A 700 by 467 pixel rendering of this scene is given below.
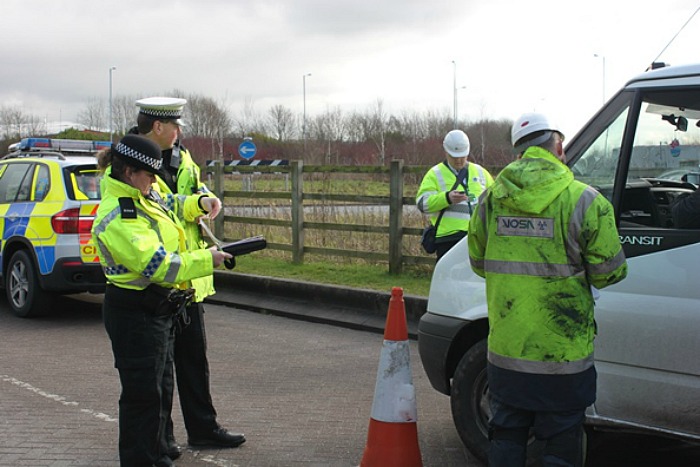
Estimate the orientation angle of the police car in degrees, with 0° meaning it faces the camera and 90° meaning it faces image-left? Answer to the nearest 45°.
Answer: approximately 135°

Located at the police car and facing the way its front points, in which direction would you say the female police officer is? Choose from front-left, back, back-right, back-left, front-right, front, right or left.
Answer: back-left

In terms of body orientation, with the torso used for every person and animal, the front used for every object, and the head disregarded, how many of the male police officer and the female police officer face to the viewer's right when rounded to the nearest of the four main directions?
2

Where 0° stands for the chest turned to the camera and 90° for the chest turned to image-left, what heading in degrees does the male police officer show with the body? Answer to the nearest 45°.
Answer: approximately 270°

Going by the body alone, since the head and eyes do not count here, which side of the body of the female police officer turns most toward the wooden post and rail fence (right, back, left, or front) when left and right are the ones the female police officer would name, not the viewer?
left

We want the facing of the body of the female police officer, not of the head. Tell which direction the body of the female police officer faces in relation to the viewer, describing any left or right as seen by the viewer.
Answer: facing to the right of the viewer

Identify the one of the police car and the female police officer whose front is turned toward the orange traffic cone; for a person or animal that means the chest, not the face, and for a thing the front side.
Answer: the female police officer

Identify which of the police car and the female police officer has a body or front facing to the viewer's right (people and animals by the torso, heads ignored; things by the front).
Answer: the female police officer

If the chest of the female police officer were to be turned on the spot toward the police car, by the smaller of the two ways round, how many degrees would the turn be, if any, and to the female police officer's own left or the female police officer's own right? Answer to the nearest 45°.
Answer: approximately 90° to the female police officer's own left

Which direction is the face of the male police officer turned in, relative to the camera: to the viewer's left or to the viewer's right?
to the viewer's right

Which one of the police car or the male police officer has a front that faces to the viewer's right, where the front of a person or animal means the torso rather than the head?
the male police officer

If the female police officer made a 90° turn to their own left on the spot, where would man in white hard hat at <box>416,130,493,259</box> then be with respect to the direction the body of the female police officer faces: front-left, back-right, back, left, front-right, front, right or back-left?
front-right

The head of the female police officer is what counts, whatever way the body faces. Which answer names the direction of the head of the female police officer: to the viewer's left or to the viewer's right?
to the viewer's right

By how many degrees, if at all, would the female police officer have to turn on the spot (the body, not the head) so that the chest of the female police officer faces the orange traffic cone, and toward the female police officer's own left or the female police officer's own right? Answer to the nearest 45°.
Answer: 0° — they already face it
